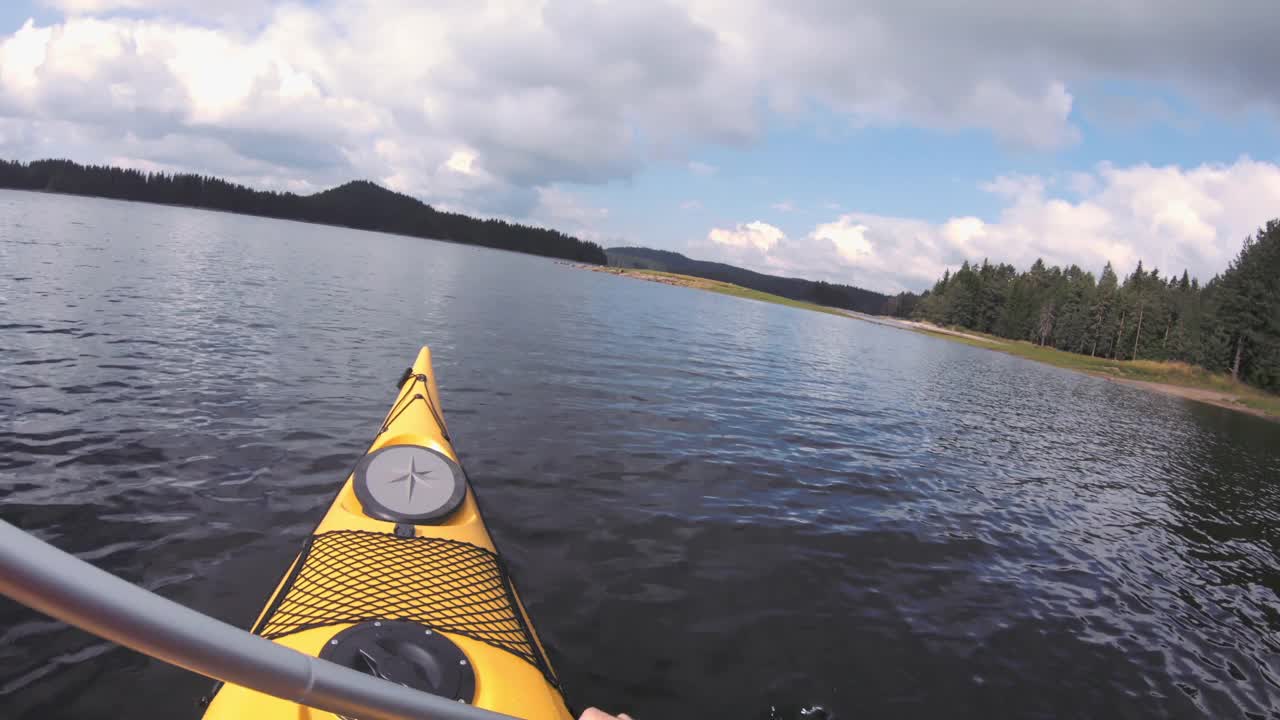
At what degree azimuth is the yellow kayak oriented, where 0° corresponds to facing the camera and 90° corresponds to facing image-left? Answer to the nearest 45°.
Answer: approximately 180°
